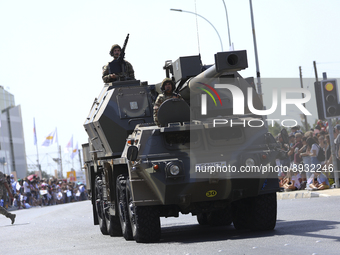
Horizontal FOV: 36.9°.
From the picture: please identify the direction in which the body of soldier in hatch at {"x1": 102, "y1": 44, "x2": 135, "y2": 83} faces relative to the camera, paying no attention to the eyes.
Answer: toward the camera
